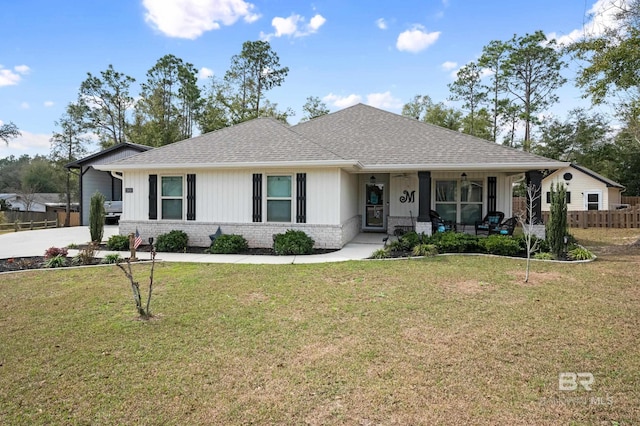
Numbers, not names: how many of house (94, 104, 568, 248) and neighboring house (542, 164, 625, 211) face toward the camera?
2

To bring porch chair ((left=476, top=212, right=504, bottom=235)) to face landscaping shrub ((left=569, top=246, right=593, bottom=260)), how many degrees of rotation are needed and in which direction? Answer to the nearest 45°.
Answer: approximately 90° to its left

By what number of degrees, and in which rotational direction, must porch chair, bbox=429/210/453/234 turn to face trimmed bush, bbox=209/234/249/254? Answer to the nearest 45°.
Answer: approximately 90° to its right

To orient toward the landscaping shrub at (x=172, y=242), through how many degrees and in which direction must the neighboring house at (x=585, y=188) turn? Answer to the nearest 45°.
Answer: approximately 45° to its right

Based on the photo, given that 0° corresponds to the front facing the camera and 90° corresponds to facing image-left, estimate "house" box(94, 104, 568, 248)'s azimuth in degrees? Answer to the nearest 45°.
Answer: approximately 0°

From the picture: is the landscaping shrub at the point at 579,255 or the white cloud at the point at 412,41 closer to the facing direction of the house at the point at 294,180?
the landscaping shrub

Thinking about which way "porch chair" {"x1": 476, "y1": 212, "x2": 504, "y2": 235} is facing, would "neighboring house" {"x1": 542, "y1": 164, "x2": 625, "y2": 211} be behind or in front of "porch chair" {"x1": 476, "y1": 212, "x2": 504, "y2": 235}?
behind

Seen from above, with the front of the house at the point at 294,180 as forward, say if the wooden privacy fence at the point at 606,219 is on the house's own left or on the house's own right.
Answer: on the house's own left
